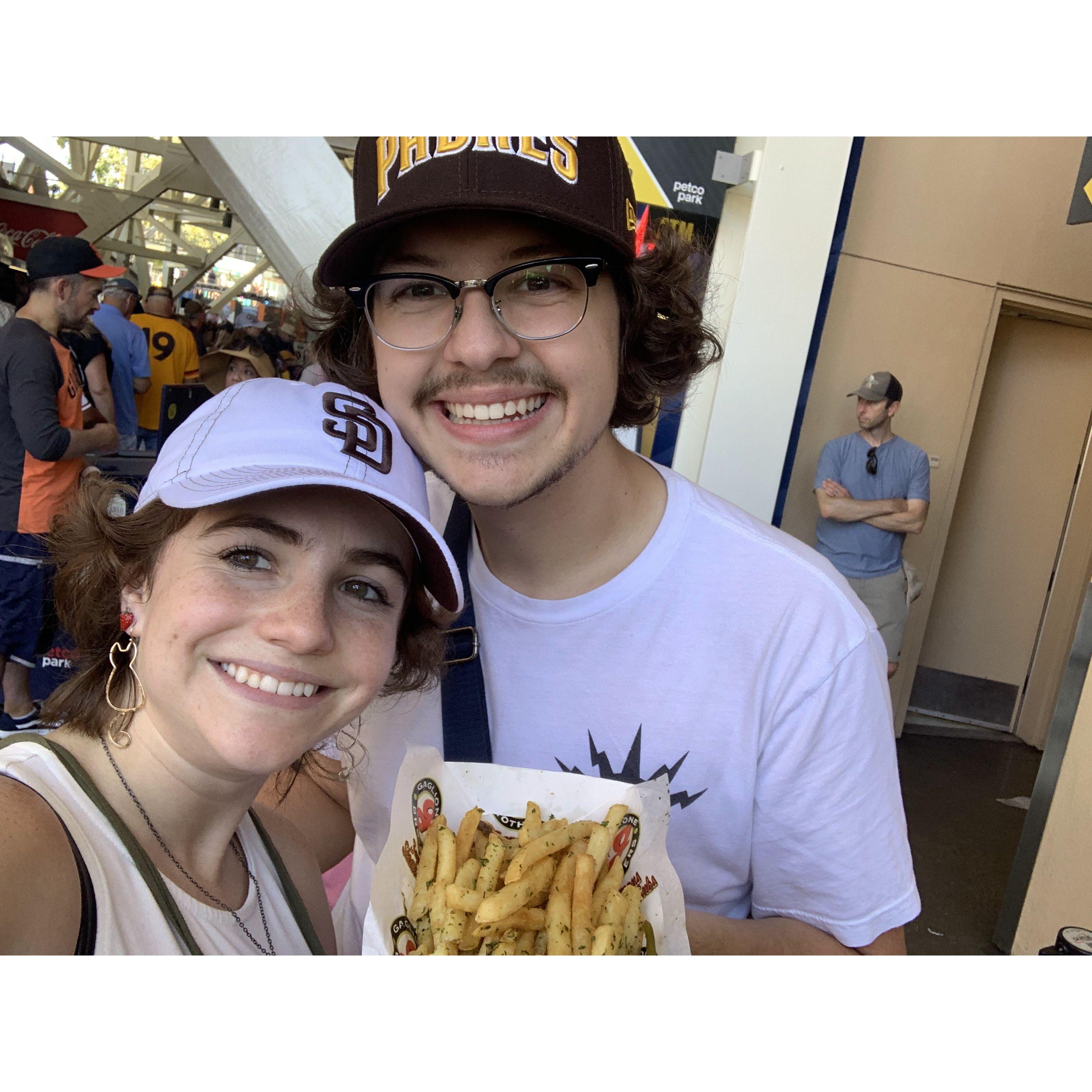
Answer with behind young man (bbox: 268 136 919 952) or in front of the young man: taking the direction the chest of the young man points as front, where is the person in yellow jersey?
behind

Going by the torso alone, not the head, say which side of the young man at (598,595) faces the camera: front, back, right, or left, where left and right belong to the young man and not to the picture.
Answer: front

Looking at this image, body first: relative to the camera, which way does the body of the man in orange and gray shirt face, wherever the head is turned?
to the viewer's right

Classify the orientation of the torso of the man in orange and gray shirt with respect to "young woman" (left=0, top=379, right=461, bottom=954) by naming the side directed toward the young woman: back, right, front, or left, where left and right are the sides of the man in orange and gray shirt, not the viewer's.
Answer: right

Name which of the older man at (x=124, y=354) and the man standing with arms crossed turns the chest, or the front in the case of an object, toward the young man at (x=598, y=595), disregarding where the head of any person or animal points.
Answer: the man standing with arms crossed

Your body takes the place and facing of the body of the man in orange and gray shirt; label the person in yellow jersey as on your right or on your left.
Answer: on your left

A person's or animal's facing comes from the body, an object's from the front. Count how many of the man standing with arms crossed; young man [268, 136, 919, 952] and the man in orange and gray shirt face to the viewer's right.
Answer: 1

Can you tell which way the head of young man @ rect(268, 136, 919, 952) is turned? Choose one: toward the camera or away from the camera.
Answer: toward the camera

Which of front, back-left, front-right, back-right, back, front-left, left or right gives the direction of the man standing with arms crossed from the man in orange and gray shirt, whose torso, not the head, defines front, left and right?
front

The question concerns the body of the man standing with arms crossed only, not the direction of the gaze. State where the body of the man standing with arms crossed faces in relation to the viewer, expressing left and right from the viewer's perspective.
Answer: facing the viewer

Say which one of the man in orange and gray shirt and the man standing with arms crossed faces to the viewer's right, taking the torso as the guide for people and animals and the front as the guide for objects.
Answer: the man in orange and gray shirt

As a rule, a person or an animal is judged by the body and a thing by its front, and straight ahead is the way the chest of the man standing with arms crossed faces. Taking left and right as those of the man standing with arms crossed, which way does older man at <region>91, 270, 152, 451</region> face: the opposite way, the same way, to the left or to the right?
the opposite way

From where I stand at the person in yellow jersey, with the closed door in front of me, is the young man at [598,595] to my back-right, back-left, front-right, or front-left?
front-right

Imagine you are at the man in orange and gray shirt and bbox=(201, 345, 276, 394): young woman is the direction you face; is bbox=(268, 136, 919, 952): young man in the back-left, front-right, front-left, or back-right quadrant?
back-right
